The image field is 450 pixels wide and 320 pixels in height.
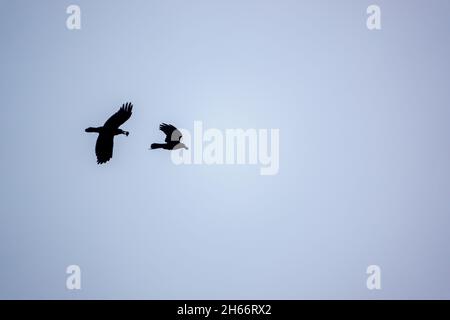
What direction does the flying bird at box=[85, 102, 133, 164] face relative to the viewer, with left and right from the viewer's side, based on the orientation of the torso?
facing to the right of the viewer

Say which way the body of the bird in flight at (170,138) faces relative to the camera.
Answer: to the viewer's right

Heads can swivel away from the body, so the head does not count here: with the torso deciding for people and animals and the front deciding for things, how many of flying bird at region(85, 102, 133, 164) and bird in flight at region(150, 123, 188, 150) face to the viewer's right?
2
